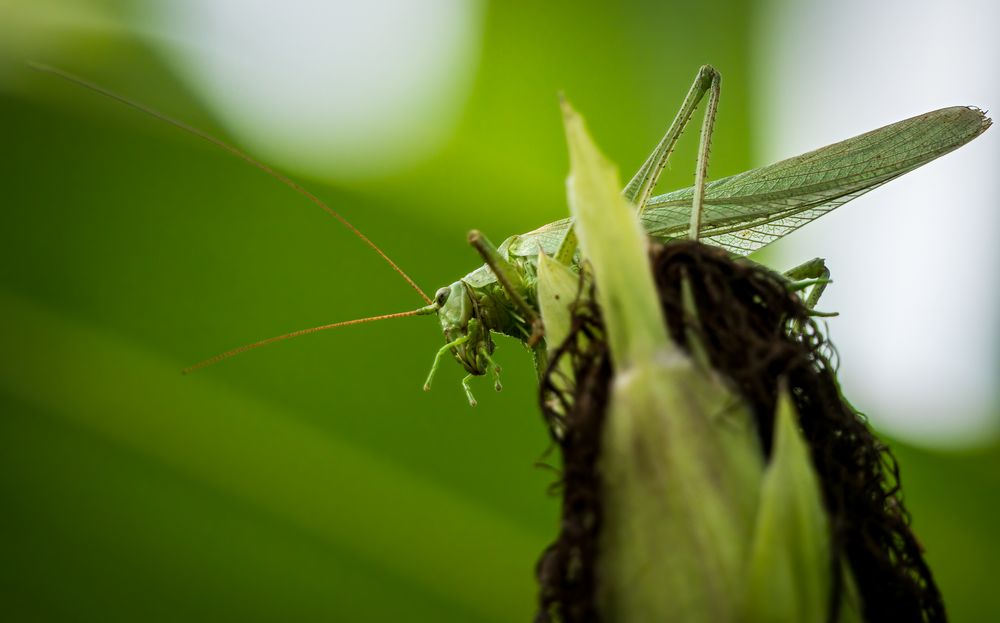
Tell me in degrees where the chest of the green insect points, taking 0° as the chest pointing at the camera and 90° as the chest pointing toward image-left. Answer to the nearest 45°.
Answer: approximately 90°
